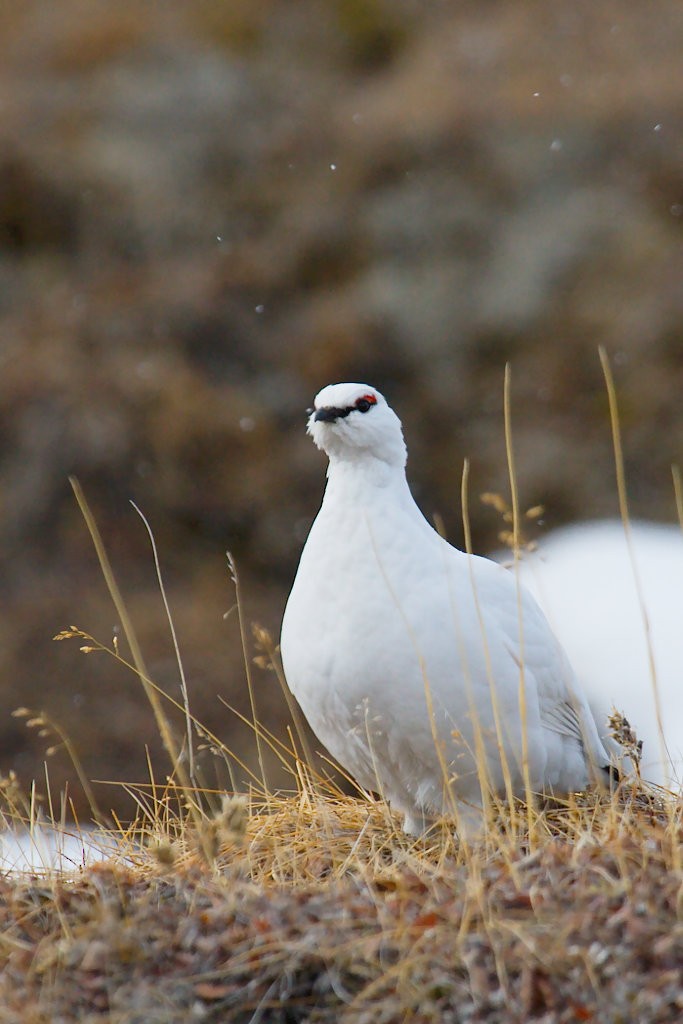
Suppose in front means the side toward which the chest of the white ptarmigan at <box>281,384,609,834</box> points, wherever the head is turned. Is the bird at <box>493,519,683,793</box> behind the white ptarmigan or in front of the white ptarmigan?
behind
